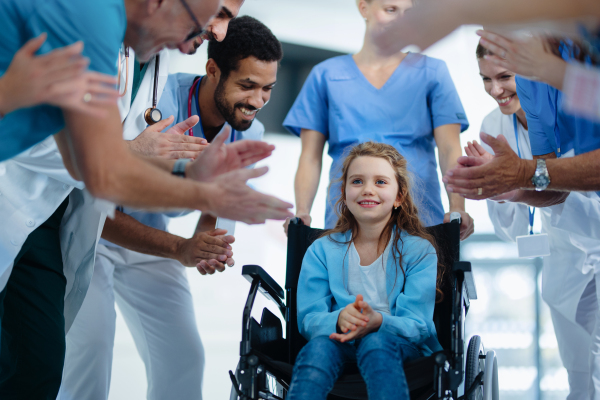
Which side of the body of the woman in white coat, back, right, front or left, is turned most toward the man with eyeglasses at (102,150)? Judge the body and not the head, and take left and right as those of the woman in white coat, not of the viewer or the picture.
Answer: front

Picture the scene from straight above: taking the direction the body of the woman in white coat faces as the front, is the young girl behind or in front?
in front

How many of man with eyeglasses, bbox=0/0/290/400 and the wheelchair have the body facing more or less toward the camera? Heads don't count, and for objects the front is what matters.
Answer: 1

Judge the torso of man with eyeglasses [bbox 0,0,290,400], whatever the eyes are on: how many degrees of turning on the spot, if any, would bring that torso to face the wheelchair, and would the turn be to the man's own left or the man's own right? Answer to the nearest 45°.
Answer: approximately 45° to the man's own left

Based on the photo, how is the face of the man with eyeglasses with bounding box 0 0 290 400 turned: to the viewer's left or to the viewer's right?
to the viewer's right

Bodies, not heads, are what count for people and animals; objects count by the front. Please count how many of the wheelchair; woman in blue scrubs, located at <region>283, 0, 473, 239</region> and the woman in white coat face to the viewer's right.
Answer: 0

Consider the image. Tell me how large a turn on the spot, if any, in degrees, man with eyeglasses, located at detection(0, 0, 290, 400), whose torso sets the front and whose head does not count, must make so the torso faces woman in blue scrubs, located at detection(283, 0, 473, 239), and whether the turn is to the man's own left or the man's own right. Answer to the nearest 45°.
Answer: approximately 45° to the man's own left

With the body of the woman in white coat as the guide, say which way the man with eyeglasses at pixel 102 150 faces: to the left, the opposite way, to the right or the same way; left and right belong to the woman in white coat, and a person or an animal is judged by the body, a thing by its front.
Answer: the opposite way

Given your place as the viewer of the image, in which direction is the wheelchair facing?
facing the viewer

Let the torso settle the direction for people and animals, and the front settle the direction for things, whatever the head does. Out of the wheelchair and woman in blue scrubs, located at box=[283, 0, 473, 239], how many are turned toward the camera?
2

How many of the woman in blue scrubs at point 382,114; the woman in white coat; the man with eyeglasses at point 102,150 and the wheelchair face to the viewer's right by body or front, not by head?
1

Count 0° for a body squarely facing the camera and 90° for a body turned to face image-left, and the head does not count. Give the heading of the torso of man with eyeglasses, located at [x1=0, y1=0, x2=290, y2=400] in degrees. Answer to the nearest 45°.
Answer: approximately 270°
